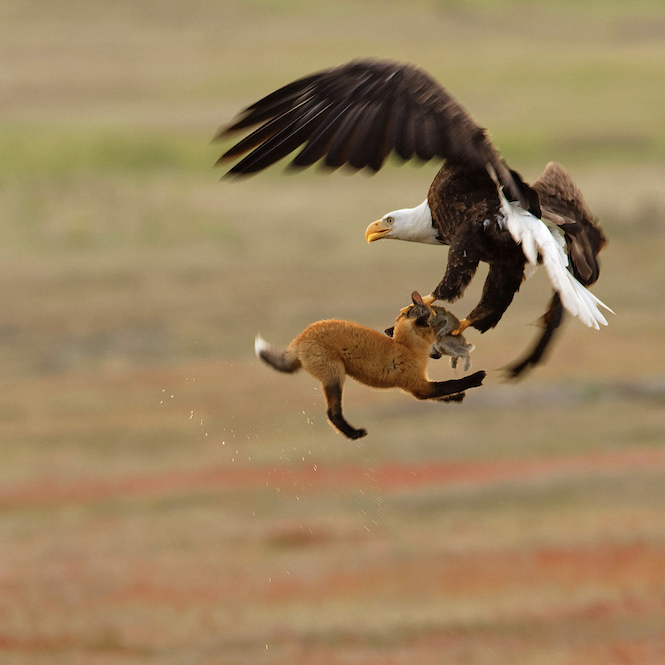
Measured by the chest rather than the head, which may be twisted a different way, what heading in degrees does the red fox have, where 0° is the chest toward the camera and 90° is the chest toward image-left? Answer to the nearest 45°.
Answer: approximately 270°
